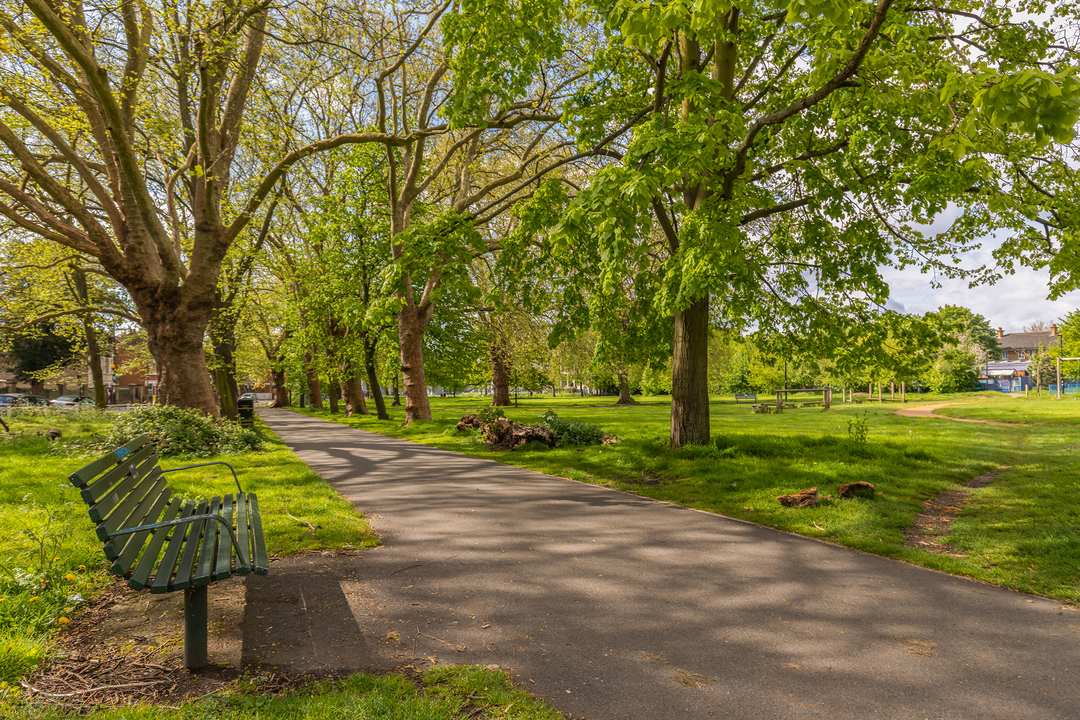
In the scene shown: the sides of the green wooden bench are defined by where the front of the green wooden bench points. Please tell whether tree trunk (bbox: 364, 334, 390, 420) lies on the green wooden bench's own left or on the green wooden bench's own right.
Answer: on the green wooden bench's own left

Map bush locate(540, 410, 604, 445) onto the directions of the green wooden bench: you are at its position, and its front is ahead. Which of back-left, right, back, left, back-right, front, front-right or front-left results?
front-left

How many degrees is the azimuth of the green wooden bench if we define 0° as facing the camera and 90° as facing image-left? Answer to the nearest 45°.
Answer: approximately 270°

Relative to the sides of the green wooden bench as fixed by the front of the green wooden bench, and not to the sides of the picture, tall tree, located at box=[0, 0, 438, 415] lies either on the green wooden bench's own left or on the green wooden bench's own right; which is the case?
on the green wooden bench's own left

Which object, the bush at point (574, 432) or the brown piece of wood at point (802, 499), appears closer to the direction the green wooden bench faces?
the brown piece of wood

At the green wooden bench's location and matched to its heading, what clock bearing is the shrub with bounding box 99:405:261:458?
The shrub is roughly at 9 o'clock from the green wooden bench.

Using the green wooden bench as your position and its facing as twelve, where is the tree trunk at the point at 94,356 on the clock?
The tree trunk is roughly at 9 o'clock from the green wooden bench.

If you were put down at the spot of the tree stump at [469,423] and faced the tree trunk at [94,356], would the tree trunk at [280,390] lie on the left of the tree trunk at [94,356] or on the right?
right

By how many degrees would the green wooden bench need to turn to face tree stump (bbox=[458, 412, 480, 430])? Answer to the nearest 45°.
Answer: approximately 45° to its left
